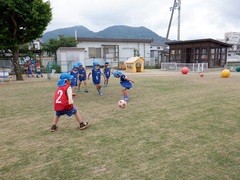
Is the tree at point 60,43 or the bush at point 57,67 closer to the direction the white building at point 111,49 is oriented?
the bush

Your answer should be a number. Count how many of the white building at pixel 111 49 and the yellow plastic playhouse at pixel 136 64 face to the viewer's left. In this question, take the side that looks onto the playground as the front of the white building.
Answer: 0

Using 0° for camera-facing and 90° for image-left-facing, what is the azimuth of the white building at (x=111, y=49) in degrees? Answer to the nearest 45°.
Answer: approximately 0°

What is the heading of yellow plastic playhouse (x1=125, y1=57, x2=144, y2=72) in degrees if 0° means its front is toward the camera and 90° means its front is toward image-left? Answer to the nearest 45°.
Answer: approximately 315°

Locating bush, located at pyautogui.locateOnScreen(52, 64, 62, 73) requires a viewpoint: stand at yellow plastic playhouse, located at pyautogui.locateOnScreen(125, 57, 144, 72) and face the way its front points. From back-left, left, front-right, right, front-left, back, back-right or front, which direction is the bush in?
back-right

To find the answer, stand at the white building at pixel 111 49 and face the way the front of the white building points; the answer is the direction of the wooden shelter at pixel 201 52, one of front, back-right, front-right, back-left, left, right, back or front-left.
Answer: front-left

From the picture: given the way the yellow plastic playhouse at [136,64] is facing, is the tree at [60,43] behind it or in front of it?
behind

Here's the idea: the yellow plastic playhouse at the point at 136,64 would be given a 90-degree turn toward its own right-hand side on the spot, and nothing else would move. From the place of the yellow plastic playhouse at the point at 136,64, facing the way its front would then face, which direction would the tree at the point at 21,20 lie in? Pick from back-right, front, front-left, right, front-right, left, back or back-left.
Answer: front

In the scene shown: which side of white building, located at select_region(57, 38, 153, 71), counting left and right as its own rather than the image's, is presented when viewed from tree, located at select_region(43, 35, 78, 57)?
right
